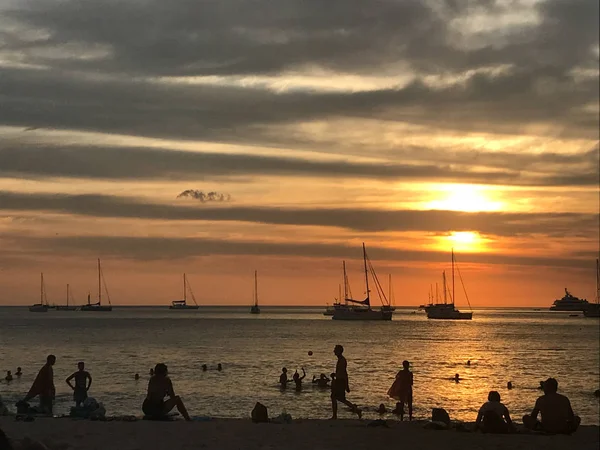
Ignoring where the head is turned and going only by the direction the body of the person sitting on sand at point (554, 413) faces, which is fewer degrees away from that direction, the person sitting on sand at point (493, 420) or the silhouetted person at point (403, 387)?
the silhouetted person

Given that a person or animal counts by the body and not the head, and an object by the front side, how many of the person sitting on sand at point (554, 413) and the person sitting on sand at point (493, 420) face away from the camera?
2

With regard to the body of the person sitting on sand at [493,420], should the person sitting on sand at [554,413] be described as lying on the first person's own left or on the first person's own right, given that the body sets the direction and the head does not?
on the first person's own right

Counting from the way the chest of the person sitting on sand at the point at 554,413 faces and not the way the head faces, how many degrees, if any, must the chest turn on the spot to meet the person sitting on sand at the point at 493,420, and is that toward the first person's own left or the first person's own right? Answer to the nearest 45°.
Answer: approximately 90° to the first person's own left

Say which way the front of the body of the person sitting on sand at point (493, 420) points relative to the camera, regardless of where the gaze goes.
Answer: away from the camera

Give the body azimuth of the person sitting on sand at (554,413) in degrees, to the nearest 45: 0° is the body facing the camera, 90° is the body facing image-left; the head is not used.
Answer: approximately 180°

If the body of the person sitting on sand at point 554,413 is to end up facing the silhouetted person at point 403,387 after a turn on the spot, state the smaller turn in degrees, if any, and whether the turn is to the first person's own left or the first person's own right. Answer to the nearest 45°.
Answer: approximately 45° to the first person's own left

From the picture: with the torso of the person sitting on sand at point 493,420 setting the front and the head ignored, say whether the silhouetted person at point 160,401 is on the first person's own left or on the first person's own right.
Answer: on the first person's own left

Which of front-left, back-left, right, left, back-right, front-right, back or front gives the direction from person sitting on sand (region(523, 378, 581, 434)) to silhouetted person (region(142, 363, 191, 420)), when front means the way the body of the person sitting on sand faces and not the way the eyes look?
left
